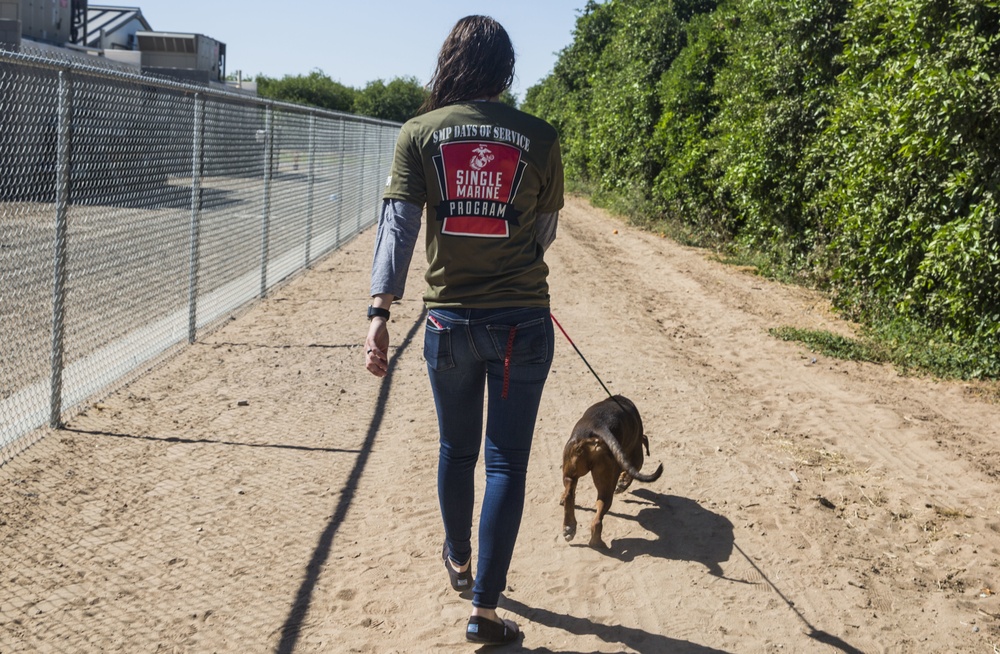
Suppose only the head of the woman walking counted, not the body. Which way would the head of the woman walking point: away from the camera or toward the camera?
away from the camera

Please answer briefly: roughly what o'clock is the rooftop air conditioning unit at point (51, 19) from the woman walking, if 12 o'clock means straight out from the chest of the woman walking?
The rooftop air conditioning unit is roughly at 11 o'clock from the woman walking.

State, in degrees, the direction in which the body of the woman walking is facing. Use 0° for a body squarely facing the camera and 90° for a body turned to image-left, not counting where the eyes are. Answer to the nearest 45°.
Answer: approximately 180°

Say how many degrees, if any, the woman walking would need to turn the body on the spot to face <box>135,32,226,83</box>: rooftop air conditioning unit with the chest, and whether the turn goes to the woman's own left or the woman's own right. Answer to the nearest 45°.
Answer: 0° — they already face it

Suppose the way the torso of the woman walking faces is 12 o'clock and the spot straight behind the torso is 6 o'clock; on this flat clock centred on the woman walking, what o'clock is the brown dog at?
The brown dog is roughly at 1 o'clock from the woman walking.

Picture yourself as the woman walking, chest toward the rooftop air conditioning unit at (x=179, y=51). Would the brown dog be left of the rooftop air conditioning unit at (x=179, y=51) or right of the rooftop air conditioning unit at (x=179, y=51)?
right
